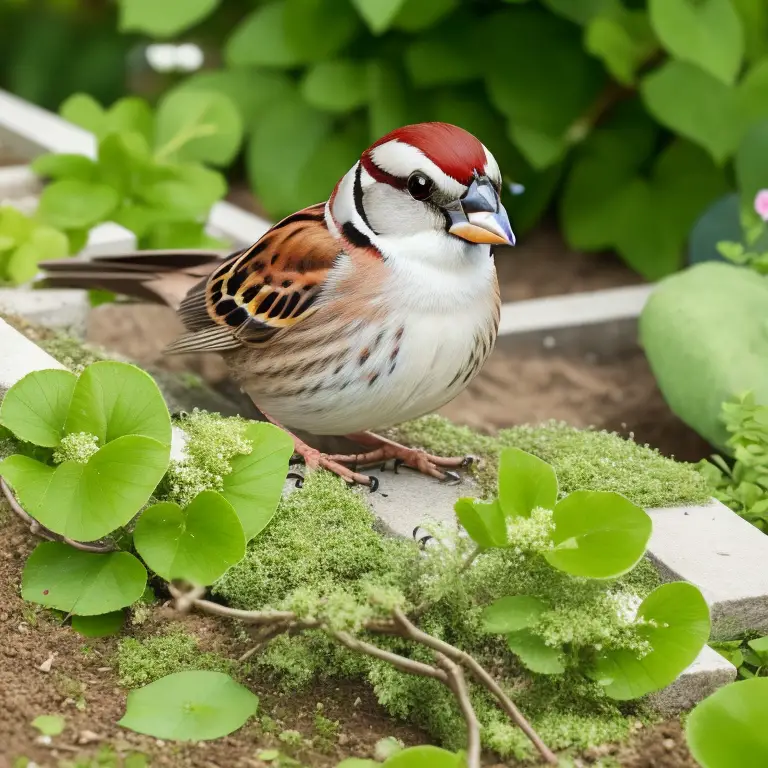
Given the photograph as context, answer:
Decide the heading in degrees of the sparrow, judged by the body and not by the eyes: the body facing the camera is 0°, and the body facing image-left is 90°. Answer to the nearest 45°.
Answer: approximately 315°

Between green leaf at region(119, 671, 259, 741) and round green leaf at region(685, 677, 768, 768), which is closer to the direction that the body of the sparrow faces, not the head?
the round green leaf

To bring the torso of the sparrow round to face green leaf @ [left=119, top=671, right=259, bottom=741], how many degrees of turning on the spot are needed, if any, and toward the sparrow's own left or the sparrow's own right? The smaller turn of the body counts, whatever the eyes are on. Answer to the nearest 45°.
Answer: approximately 45° to the sparrow's own right

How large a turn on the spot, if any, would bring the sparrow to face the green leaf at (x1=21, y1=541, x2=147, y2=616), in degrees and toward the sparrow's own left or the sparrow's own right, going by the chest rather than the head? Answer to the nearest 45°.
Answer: approximately 90° to the sparrow's own right

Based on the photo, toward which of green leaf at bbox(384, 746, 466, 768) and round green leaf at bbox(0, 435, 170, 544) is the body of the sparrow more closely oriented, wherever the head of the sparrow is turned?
the green leaf

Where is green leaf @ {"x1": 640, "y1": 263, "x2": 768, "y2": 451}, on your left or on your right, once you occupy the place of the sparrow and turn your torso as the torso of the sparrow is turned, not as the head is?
on your left

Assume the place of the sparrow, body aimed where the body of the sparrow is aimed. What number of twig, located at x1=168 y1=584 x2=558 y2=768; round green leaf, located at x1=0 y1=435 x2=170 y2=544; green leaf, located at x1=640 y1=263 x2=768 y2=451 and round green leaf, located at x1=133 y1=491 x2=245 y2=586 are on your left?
1

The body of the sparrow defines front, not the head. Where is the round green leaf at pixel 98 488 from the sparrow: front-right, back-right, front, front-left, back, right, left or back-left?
right

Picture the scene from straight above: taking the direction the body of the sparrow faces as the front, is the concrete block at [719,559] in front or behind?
in front

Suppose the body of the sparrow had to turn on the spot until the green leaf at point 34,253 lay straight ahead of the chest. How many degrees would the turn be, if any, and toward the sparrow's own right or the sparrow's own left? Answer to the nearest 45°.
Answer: approximately 180°
